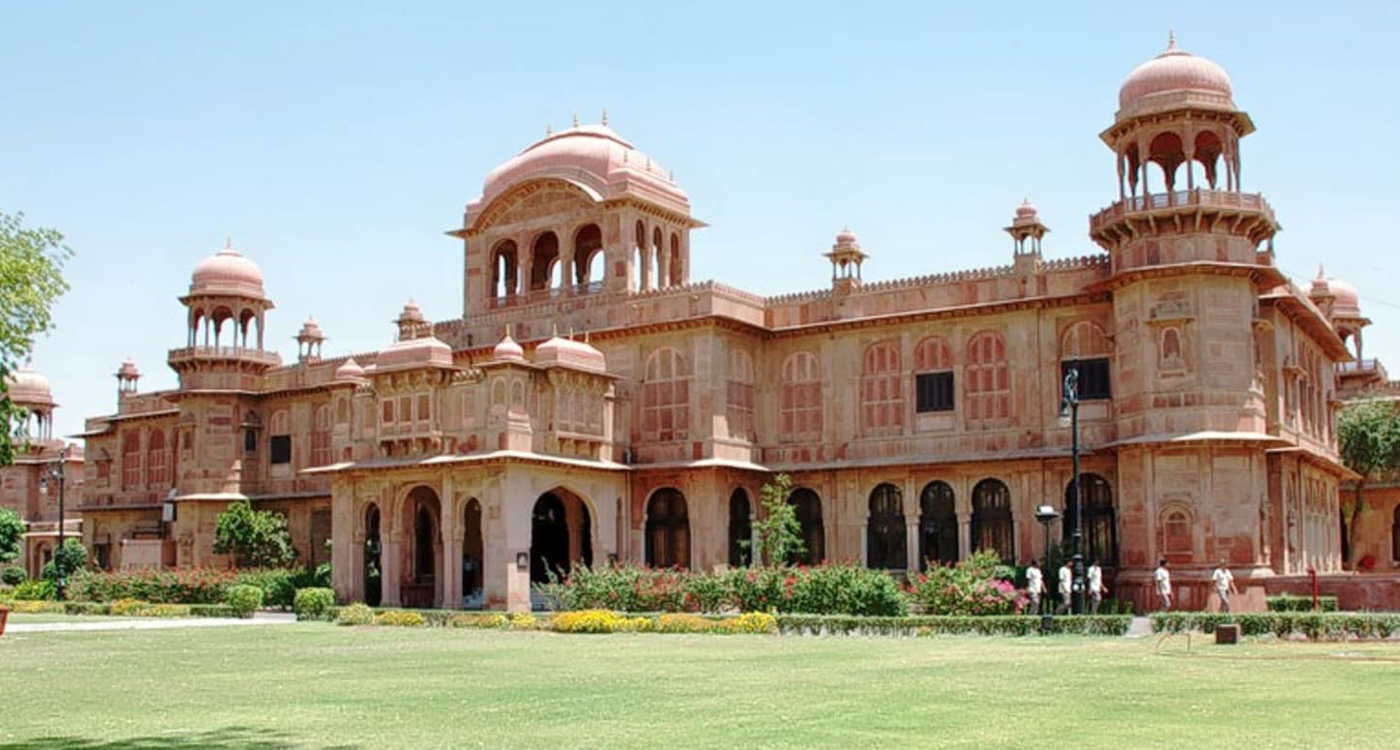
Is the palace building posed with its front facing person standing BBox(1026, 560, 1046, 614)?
no

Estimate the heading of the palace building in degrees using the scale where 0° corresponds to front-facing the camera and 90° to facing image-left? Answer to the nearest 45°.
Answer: approximately 45°

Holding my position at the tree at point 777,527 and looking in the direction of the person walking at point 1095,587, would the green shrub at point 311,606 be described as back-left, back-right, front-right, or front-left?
back-right

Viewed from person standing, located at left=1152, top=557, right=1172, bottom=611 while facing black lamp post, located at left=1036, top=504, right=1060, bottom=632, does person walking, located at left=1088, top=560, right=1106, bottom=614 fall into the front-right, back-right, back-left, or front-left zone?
front-right

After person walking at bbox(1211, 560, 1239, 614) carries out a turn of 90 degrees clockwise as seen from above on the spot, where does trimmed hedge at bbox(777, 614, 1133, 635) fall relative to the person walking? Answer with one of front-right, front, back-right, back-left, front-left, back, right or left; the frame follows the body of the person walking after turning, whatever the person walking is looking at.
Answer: front-left

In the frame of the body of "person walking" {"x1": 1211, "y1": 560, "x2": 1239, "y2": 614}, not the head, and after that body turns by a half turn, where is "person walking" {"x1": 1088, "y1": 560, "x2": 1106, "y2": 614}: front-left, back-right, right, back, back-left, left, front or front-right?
left

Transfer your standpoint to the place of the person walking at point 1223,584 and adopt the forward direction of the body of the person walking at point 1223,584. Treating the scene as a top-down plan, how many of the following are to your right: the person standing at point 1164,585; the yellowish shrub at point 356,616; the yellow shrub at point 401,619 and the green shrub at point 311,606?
4

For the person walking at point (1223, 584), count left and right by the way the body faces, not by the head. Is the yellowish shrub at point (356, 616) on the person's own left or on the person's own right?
on the person's own right

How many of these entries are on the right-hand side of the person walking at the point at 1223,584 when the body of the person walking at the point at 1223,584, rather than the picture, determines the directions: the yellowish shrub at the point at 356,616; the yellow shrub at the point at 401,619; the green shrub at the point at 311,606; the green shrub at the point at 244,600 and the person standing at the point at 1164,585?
5

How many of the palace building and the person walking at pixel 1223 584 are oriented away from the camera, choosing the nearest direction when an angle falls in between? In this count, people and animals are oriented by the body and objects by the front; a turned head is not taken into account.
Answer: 0

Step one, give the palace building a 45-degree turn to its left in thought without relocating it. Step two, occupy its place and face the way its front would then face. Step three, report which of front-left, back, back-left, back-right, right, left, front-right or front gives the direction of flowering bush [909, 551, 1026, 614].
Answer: front

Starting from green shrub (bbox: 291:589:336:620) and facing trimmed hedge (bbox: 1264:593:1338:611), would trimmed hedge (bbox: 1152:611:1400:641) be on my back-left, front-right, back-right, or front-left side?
front-right

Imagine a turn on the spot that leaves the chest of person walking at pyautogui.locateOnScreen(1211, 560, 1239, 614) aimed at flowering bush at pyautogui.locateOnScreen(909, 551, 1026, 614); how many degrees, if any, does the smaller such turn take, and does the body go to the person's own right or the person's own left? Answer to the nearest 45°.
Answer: approximately 45° to the person's own right

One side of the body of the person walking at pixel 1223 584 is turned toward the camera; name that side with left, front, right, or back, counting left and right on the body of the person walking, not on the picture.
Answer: front

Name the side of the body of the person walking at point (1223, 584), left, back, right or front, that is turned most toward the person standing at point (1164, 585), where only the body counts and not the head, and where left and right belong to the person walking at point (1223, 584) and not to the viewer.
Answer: right

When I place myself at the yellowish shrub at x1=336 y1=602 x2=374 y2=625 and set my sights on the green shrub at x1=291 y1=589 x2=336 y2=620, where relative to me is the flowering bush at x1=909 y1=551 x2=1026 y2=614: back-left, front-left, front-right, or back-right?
back-right
